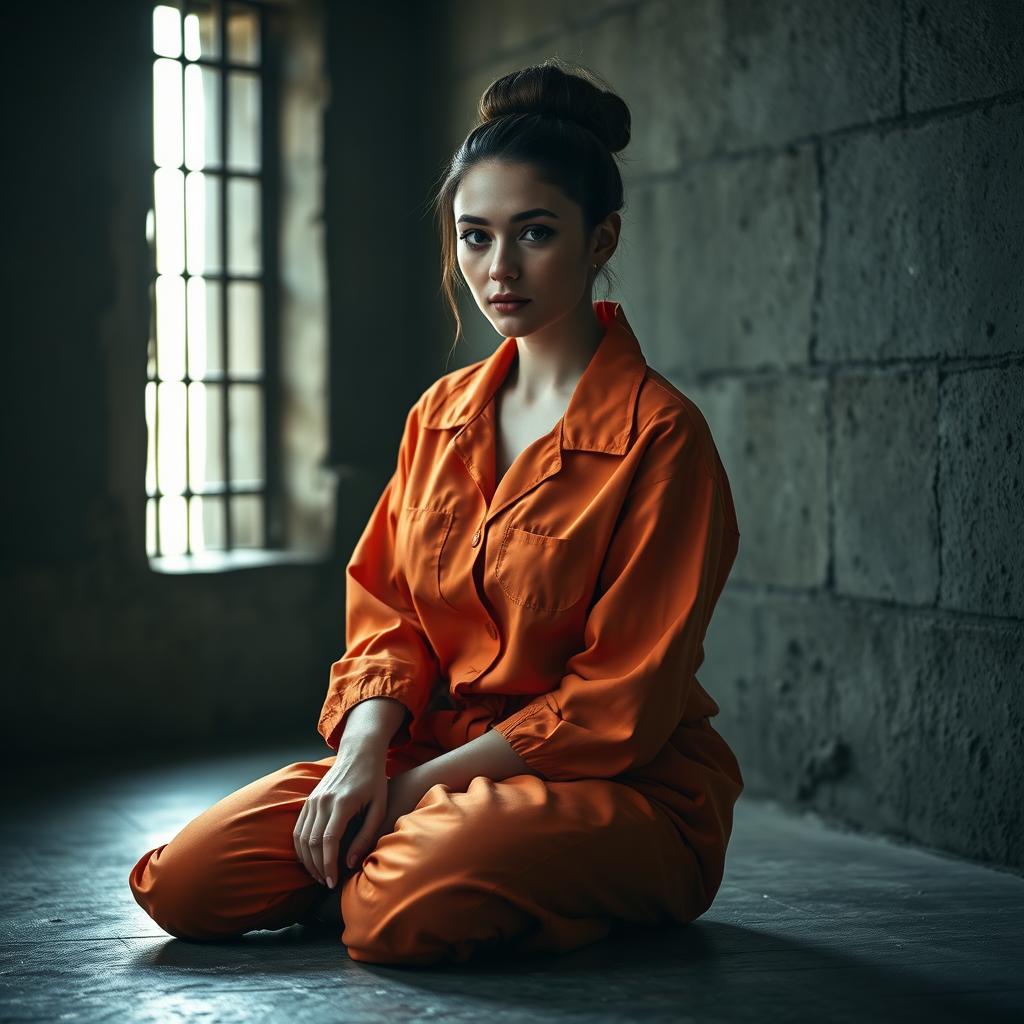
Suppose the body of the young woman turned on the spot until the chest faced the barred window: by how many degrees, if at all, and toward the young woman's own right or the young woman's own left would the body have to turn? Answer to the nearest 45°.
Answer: approximately 135° to the young woman's own right

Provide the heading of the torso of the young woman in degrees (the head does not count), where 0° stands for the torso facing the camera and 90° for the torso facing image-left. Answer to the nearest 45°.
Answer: approximately 45°
